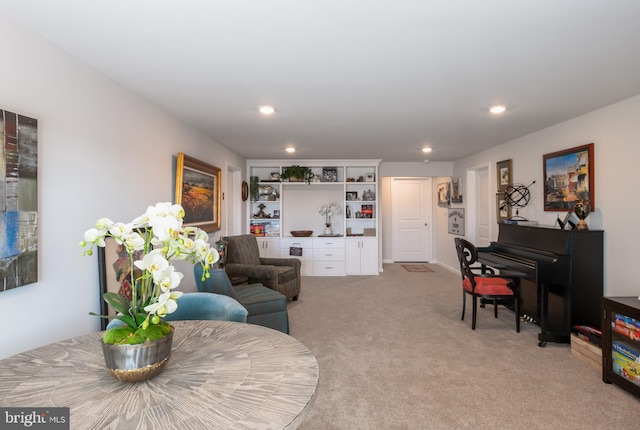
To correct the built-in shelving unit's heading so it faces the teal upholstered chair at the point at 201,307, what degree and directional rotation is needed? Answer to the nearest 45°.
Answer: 0° — it already faces it

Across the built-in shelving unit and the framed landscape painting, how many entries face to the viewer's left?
0

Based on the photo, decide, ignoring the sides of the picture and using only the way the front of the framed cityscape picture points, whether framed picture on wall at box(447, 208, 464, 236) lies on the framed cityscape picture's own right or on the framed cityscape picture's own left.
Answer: on the framed cityscape picture's own right

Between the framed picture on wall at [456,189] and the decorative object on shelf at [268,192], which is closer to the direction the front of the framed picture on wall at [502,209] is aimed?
the decorative object on shelf

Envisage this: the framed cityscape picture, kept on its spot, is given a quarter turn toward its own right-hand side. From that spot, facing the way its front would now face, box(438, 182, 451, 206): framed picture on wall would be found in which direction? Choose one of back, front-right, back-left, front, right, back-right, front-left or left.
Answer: front

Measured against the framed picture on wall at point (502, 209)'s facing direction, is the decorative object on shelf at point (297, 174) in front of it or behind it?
in front

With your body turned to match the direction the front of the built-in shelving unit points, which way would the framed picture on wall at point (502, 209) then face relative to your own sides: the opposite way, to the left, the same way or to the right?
to the right

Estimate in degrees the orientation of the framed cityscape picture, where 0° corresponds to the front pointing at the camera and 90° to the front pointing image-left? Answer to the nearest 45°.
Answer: approximately 45°

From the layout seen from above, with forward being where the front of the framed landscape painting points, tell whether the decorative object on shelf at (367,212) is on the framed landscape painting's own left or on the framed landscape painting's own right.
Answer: on the framed landscape painting's own left

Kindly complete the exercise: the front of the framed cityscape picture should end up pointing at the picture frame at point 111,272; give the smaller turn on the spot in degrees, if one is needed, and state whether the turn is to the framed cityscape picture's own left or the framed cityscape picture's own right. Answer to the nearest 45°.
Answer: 0° — it already faces it

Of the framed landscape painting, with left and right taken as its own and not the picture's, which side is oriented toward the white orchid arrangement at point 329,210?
left

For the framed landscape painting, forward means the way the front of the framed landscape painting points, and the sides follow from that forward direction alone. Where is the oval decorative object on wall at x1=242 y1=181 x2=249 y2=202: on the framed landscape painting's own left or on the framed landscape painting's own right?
on the framed landscape painting's own left

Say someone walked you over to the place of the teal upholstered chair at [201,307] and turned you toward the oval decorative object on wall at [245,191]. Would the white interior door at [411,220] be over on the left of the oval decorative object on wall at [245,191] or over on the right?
right

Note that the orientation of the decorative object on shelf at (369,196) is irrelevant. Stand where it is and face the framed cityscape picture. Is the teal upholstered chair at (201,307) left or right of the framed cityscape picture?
right
